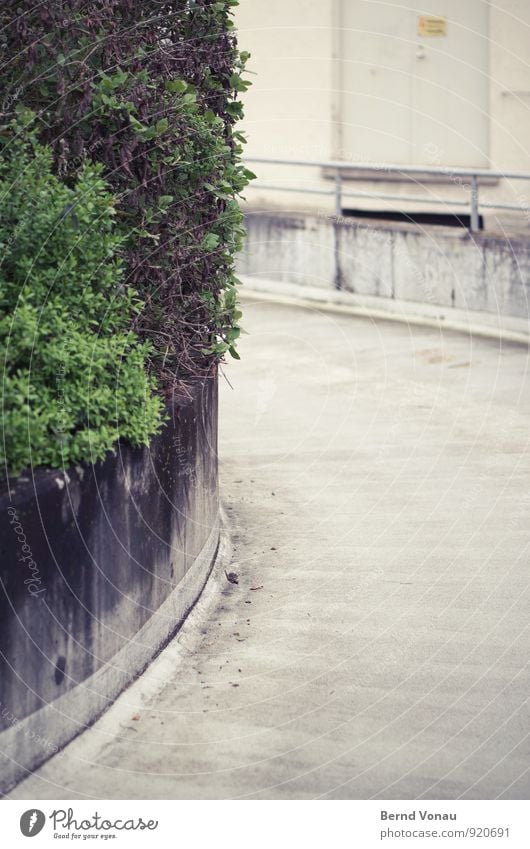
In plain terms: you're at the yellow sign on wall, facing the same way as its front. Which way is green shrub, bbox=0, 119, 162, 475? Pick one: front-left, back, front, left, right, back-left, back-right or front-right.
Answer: front

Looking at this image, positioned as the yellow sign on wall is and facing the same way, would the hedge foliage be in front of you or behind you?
in front

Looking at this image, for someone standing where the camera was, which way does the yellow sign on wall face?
facing the viewer

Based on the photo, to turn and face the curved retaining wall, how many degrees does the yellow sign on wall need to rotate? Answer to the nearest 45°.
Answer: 0° — it already faces it
